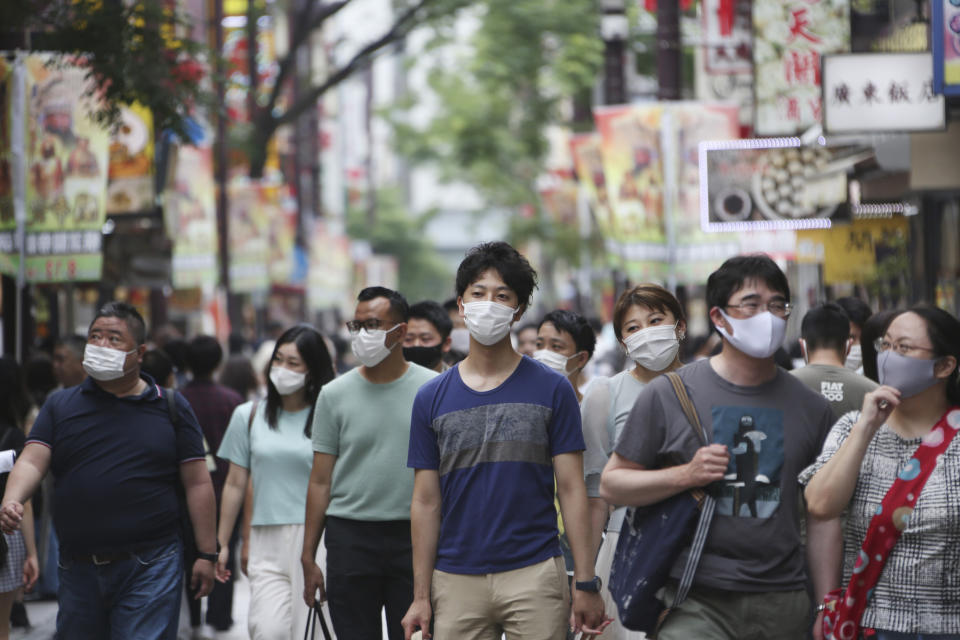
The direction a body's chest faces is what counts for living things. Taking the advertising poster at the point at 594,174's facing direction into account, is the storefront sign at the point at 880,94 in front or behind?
in front

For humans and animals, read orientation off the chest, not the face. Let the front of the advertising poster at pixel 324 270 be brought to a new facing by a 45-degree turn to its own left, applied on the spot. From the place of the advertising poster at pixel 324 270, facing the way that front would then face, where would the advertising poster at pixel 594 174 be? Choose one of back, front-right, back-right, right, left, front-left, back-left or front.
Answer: front-right

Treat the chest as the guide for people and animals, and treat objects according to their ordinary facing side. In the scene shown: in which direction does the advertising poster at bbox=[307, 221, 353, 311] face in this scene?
toward the camera

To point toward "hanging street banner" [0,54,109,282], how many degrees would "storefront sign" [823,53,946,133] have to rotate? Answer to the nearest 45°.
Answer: approximately 90° to its right

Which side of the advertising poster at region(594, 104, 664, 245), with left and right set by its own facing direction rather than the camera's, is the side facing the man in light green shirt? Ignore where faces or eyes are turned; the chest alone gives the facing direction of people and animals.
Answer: front

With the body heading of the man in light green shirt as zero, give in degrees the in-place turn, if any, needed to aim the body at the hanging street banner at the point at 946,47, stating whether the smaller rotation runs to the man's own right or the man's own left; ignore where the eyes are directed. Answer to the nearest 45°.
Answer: approximately 135° to the man's own left

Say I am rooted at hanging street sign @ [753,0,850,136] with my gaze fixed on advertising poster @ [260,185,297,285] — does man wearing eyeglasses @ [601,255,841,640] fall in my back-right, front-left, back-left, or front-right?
back-left

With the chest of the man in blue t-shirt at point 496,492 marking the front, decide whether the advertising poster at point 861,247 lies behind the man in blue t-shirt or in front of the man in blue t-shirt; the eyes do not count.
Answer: behind

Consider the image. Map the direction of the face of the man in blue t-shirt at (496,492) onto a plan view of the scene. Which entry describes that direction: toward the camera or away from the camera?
toward the camera

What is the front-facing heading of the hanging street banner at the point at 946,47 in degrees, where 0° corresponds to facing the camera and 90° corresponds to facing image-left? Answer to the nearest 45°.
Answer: approximately 0°

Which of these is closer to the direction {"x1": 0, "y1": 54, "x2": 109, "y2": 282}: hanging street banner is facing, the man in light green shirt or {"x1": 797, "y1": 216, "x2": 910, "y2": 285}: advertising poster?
the man in light green shirt

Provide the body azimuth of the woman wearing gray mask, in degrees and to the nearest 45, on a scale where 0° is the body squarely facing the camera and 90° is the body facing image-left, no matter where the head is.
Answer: approximately 45°

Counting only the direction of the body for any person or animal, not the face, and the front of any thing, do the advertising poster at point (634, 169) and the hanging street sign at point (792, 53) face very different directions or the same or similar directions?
same or similar directions

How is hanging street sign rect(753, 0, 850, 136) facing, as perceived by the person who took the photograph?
facing the viewer

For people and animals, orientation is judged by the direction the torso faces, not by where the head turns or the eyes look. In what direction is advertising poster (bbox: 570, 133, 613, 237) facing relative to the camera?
toward the camera

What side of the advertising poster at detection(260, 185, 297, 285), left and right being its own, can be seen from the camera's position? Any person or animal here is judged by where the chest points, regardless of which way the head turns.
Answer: front

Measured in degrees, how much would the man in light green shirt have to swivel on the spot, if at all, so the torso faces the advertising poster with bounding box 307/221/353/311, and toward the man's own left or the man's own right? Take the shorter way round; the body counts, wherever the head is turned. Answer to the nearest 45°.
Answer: approximately 180°
